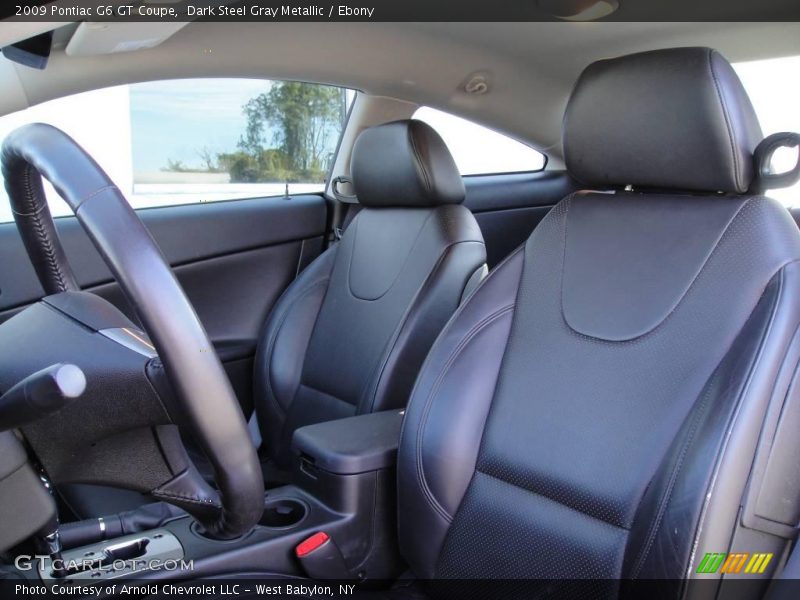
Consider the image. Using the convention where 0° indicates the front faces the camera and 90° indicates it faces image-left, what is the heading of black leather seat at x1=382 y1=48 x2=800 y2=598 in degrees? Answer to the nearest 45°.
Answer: approximately 45°

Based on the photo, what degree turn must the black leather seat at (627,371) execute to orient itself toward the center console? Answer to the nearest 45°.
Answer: approximately 45° to its right

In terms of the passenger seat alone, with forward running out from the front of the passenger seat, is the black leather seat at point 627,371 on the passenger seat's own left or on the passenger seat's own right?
on the passenger seat's own left

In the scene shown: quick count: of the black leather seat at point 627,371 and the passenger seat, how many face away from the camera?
0

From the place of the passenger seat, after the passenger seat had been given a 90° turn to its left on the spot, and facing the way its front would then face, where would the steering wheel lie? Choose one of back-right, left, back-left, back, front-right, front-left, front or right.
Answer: front-right

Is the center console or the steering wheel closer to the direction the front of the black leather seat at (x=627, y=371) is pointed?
the steering wheel

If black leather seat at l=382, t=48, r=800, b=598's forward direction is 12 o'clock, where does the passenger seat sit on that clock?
The passenger seat is roughly at 3 o'clock from the black leather seat.

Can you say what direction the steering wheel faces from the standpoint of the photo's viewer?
facing away from the viewer and to the right of the viewer
